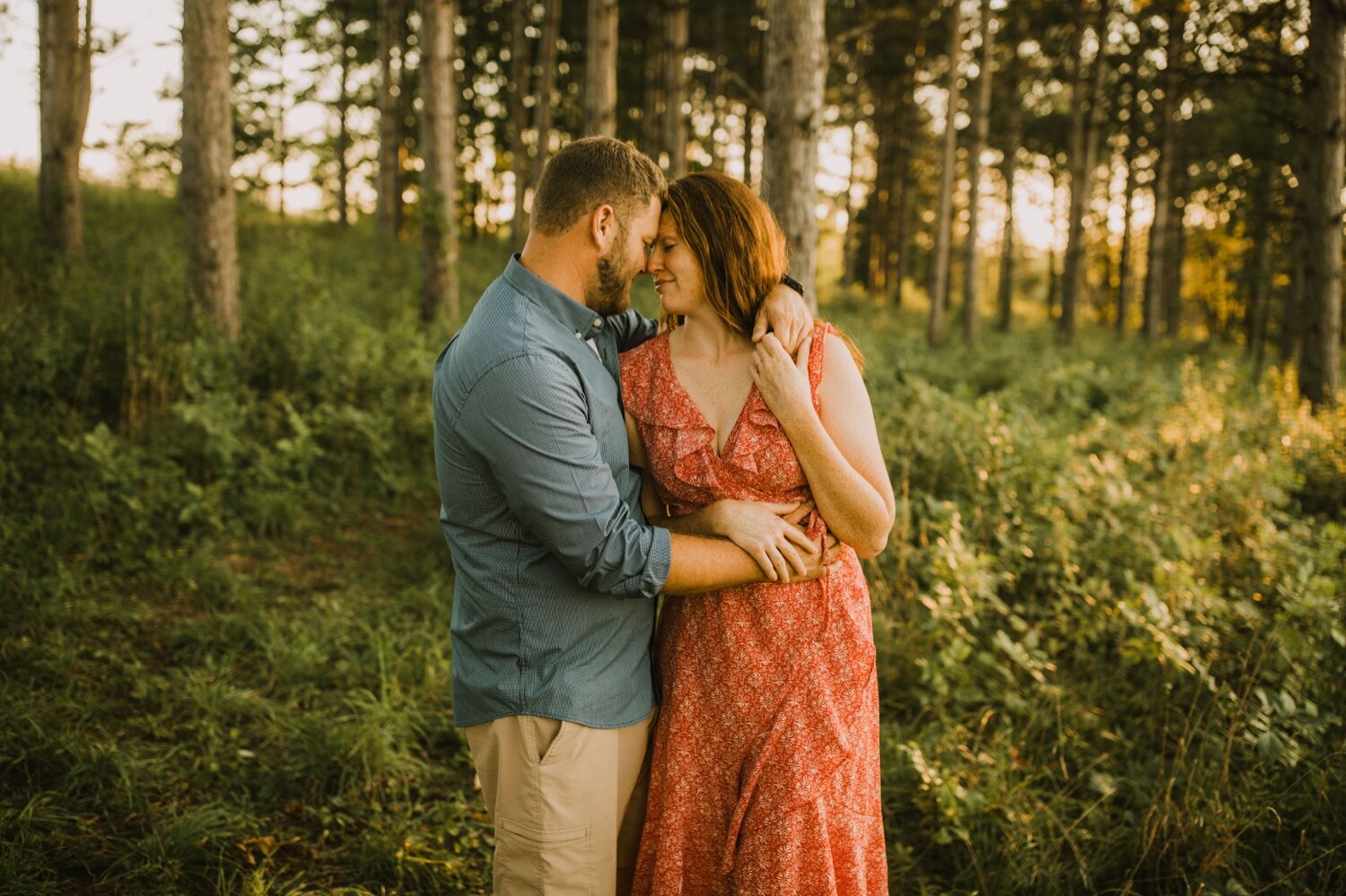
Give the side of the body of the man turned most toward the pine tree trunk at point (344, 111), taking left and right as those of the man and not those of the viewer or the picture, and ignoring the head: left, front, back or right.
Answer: left

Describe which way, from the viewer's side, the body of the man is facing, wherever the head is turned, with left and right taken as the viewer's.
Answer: facing to the right of the viewer

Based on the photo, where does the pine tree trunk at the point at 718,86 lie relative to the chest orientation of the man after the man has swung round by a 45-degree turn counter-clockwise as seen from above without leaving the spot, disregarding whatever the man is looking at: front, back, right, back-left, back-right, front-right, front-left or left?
front-left

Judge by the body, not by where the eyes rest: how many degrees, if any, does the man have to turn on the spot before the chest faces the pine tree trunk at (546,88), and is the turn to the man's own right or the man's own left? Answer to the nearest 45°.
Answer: approximately 90° to the man's own left

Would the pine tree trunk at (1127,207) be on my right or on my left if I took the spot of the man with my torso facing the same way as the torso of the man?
on my left

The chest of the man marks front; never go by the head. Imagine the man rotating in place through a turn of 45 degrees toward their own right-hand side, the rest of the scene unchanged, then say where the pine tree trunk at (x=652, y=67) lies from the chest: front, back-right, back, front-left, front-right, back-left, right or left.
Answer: back-left

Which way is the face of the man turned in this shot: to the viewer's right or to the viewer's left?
to the viewer's right

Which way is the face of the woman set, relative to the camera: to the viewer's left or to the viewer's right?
to the viewer's left

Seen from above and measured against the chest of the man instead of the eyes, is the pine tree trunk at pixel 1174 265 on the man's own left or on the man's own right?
on the man's own left
